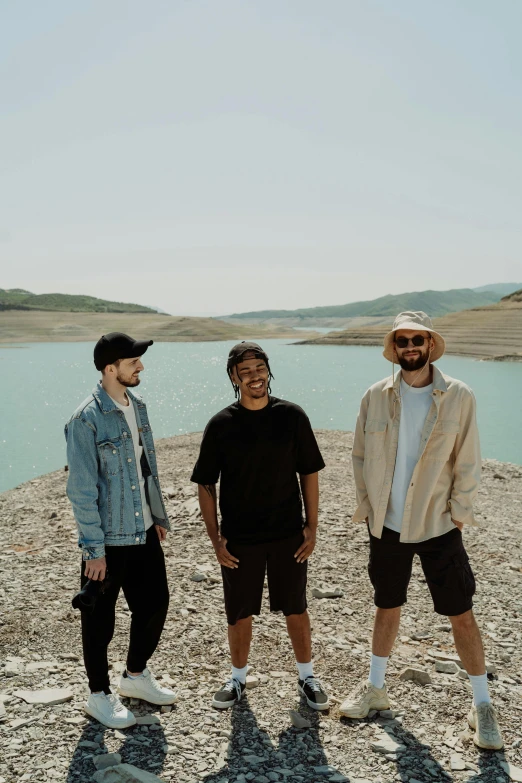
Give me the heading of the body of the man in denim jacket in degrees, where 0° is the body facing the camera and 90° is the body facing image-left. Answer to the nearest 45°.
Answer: approximately 315°

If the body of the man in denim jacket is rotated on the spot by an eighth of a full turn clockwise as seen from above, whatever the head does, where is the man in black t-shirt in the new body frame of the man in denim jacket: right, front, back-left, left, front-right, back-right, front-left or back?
left

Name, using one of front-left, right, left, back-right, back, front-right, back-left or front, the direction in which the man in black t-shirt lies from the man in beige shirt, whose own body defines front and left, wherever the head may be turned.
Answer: right

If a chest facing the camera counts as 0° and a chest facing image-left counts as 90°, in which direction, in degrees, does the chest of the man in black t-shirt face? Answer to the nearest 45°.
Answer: approximately 0°

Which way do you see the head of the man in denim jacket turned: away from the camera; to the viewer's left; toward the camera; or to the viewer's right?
to the viewer's right

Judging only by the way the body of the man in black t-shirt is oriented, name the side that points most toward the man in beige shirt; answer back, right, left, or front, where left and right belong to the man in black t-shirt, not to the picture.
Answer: left

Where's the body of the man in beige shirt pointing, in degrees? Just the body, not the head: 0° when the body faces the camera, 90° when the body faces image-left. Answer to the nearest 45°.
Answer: approximately 0°

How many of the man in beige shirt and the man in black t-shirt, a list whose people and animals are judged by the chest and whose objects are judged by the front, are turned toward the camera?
2
